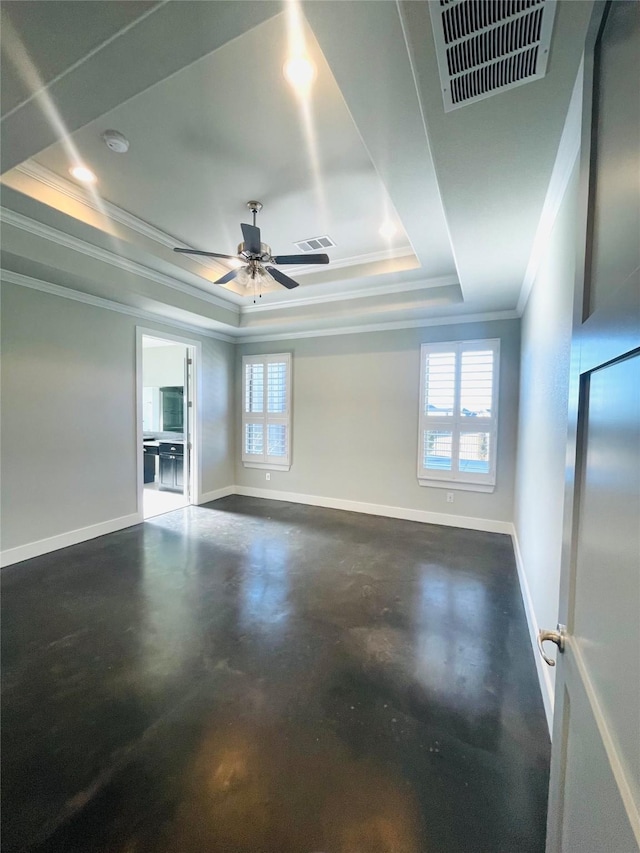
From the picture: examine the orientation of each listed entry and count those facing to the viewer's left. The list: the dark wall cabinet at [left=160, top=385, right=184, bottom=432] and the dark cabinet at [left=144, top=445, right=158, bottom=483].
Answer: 0

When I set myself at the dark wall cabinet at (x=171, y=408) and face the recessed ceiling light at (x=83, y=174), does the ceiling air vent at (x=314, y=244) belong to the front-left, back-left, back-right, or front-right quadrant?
front-left

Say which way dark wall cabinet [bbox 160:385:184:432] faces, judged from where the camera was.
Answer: facing the viewer

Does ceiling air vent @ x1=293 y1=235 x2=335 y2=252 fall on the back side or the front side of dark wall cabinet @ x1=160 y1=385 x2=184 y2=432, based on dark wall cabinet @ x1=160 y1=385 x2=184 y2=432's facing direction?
on the front side

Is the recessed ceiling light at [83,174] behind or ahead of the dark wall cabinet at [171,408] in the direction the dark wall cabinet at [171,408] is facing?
ahead

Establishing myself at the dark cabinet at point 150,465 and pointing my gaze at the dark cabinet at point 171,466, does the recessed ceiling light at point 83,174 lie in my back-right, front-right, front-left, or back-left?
front-right

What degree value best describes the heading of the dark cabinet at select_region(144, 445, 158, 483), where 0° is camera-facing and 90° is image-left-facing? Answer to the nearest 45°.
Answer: approximately 315°

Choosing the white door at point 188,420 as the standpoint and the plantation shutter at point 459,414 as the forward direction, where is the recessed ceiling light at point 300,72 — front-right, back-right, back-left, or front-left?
front-right

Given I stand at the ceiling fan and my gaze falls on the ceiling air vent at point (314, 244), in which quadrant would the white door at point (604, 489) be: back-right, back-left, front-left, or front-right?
back-right

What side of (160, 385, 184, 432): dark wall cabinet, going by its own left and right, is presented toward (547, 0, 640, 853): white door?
front

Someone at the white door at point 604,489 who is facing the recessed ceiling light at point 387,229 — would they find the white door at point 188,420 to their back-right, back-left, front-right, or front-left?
front-left
